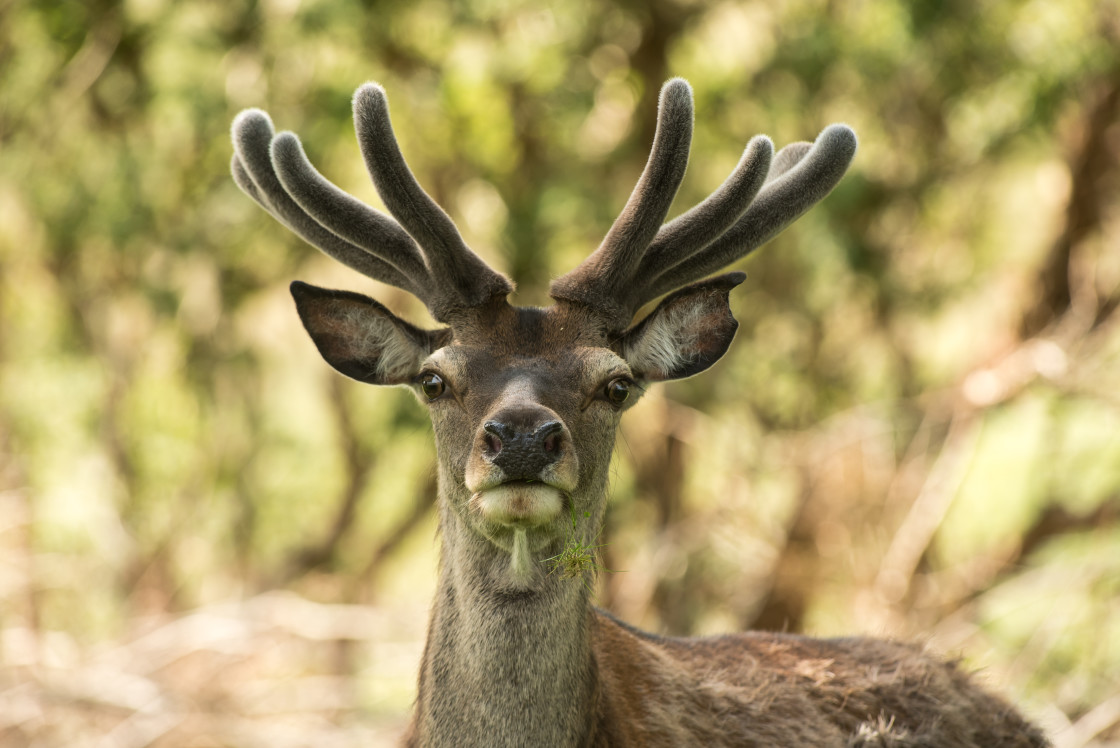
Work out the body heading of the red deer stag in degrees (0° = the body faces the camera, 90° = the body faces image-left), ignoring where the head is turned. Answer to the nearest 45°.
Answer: approximately 45°
